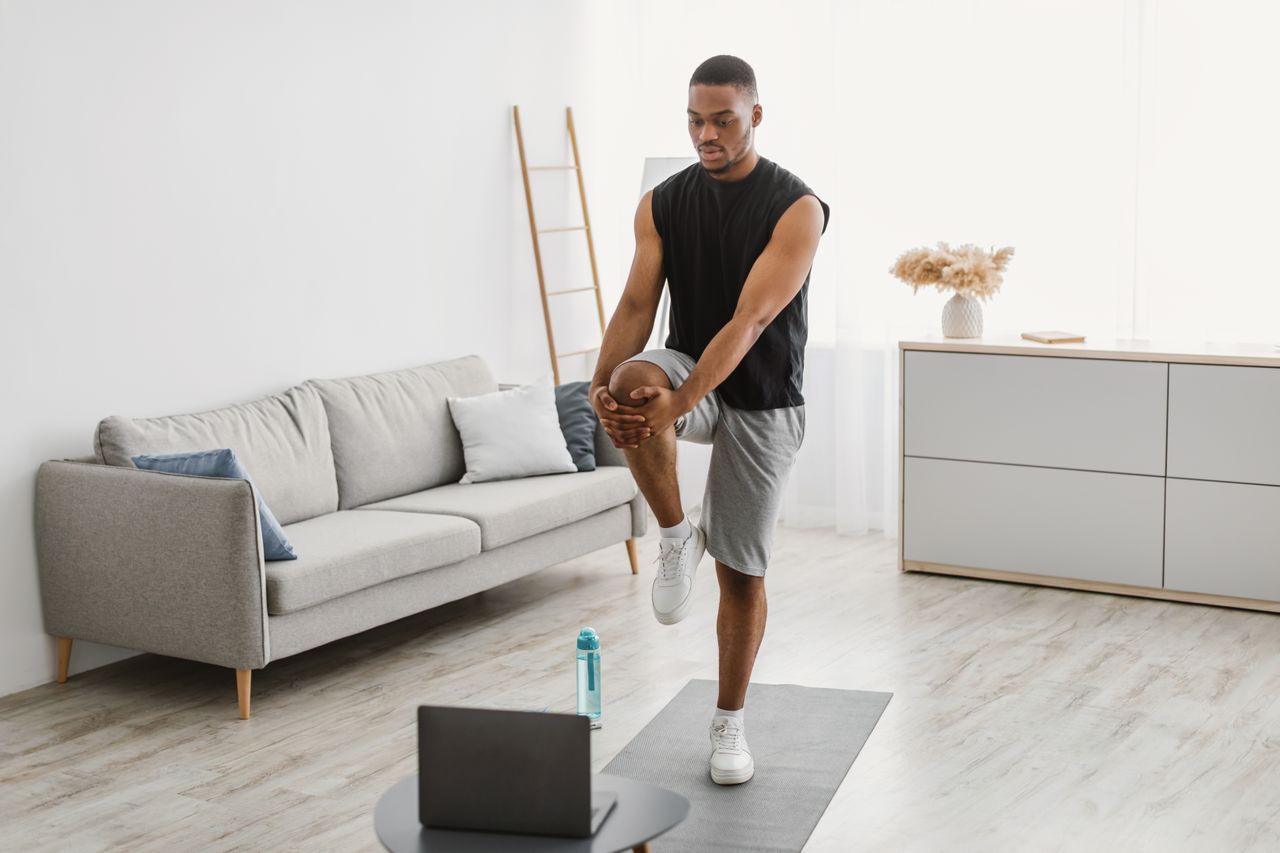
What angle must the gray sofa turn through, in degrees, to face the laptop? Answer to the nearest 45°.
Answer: approximately 45° to its right

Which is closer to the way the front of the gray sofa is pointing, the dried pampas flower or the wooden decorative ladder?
the dried pampas flower

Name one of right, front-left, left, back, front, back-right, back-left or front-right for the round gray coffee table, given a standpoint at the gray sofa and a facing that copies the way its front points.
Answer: front-right

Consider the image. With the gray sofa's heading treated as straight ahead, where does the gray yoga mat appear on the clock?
The gray yoga mat is roughly at 12 o'clock from the gray sofa.

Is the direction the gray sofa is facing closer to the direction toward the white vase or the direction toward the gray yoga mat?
the gray yoga mat

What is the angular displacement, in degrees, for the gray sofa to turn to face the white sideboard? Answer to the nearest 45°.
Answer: approximately 45° to its left

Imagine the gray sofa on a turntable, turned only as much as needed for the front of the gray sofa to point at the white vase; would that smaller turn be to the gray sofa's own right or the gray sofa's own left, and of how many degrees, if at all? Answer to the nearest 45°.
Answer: approximately 45° to the gray sofa's own left

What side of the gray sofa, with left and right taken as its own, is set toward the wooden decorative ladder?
left

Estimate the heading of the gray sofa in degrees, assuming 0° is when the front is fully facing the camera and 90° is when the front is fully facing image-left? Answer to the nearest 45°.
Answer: approximately 315°

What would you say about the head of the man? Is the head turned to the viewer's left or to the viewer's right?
to the viewer's left

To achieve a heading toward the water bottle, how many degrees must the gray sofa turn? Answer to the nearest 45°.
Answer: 0° — it already faces it
